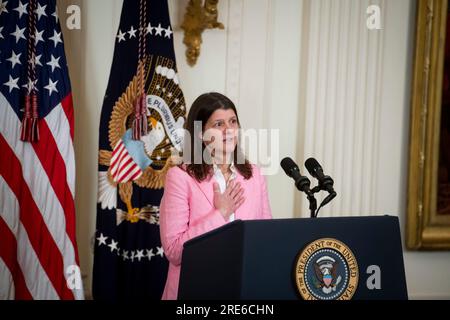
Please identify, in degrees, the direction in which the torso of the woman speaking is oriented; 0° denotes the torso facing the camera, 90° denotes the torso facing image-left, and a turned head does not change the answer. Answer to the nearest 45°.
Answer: approximately 315°

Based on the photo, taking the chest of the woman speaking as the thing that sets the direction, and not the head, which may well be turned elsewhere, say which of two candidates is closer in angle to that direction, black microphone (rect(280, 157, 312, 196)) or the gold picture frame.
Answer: the black microphone

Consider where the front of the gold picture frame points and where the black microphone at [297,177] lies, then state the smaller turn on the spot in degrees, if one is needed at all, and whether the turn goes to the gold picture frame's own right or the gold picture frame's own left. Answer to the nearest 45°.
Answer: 0° — it already faces it

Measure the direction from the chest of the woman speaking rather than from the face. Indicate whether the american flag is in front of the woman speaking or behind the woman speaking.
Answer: behind

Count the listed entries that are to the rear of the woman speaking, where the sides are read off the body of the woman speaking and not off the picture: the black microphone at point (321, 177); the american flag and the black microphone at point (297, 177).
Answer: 1

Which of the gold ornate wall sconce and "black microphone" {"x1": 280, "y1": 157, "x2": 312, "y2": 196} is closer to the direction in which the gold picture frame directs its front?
the black microphone

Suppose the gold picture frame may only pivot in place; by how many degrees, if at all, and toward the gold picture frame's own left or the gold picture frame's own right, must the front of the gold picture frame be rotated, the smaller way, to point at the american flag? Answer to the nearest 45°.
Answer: approximately 45° to the gold picture frame's own right

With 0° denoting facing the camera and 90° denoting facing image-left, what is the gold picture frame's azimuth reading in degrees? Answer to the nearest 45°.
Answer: approximately 0°

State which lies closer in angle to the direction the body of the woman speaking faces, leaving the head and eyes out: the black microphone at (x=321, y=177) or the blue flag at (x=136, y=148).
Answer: the black microphone
